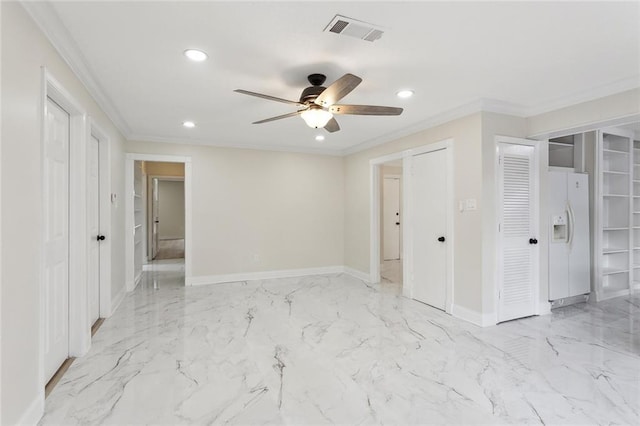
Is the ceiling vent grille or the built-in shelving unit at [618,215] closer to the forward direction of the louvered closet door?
the ceiling vent grille

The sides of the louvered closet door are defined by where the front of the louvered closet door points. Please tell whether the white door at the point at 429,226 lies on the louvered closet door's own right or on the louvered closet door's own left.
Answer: on the louvered closet door's own right

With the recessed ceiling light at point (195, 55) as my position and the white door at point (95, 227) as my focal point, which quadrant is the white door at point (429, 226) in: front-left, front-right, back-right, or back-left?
back-right

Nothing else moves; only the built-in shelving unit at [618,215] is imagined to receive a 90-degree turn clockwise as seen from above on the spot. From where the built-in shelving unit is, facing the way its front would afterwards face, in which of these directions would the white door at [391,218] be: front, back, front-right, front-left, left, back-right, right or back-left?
front-right

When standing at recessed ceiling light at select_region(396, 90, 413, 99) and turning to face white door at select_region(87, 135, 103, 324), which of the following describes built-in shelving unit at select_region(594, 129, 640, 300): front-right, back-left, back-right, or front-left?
back-right

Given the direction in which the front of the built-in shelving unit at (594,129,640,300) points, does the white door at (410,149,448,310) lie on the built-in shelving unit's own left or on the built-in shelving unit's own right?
on the built-in shelving unit's own right

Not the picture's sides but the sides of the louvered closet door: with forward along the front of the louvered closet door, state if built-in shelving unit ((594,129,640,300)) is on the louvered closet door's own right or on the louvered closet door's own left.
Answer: on the louvered closet door's own left
